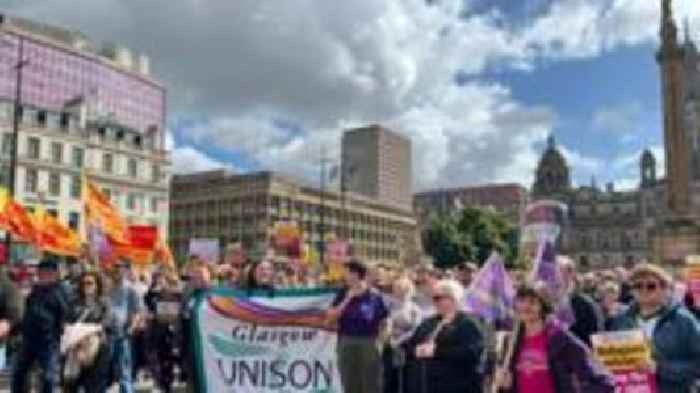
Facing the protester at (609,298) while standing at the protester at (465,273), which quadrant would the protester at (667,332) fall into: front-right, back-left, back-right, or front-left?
front-right

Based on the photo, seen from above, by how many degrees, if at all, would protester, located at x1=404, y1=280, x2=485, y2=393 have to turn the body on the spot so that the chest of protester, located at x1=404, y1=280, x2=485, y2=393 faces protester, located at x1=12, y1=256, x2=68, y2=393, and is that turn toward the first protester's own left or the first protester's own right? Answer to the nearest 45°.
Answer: approximately 90° to the first protester's own right

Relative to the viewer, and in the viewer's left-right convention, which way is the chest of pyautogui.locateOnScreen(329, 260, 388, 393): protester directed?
facing the viewer and to the left of the viewer

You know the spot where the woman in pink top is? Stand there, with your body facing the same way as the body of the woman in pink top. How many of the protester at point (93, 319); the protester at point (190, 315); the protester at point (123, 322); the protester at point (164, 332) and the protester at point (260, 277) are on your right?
5

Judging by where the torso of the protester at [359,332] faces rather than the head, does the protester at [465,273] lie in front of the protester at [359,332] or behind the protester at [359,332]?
behind

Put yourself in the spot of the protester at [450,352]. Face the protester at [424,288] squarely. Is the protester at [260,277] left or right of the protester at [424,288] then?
left

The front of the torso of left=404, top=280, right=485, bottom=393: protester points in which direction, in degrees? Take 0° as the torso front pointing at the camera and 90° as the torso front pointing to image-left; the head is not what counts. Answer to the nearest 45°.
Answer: approximately 45°

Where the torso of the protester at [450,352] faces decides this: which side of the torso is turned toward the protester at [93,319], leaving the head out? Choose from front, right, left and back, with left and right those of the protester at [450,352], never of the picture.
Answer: right
